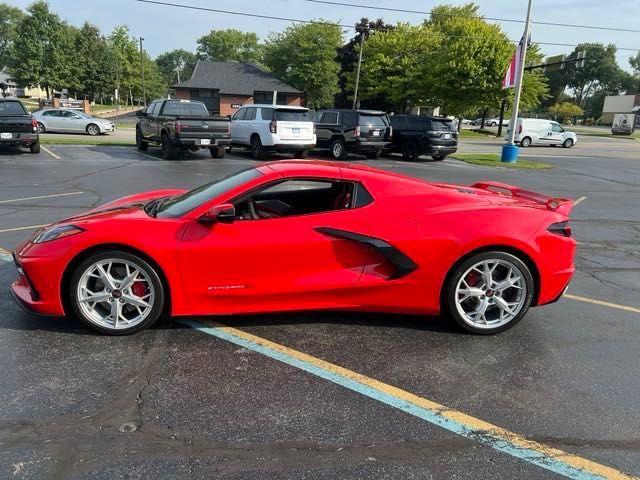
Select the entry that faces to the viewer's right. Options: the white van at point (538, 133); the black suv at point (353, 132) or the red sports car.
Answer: the white van

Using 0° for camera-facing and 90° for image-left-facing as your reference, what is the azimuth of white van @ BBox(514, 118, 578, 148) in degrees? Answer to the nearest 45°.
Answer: approximately 270°

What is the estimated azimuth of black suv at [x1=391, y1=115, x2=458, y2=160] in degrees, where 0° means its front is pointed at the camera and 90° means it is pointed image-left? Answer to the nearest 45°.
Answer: approximately 135°

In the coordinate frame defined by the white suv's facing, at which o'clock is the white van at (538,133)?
The white van is roughly at 3 o'clock from the white suv.

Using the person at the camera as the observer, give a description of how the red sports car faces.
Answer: facing to the left of the viewer

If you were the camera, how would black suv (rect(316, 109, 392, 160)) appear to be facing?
facing away from the viewer and to the left of the viewer

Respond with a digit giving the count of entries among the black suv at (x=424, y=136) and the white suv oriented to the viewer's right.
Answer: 0

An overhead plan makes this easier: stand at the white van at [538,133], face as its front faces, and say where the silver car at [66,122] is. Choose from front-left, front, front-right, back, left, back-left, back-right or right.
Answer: back-right

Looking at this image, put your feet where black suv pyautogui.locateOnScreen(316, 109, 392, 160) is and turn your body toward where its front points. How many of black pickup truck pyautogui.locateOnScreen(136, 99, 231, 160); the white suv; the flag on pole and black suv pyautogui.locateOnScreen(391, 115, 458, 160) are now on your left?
2

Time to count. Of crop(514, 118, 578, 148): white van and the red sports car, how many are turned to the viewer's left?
1

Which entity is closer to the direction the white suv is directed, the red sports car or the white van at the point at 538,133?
the white van

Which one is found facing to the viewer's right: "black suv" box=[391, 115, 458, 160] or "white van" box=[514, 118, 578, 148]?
the white van

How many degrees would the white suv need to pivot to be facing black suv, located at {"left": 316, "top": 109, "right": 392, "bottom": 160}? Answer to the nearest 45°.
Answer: approximately 90° to its right

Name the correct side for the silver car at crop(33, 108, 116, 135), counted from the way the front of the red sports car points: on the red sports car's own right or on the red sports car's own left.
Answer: on the red sports car's own right
